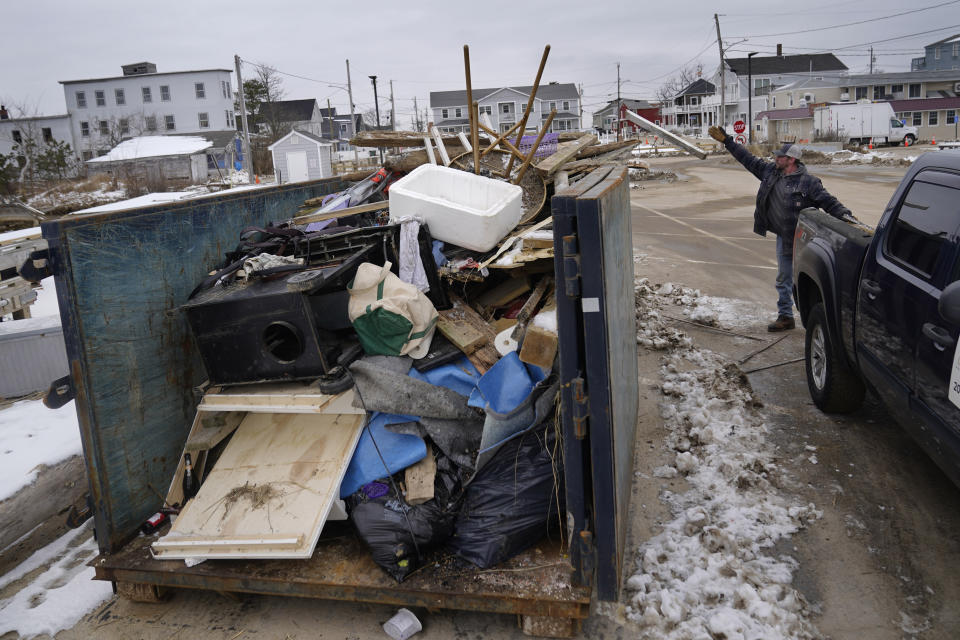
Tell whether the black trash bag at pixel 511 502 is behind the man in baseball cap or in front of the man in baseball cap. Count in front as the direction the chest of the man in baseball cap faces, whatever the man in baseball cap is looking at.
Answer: in front

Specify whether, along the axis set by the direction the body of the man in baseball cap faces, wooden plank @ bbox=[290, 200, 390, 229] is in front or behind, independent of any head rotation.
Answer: in front

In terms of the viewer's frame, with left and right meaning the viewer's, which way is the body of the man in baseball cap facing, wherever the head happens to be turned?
facing the viewer and to the left of the viewer

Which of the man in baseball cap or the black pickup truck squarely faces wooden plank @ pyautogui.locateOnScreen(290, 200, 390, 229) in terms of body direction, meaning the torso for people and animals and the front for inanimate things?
the man in baseball cap

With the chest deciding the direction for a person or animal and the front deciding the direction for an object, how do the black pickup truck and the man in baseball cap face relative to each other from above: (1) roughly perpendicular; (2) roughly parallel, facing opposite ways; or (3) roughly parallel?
roughly perpendicular

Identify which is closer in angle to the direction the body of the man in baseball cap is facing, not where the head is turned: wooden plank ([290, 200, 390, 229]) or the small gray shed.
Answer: the wooden plank

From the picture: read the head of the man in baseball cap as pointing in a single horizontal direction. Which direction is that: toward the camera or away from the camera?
toward the camera
